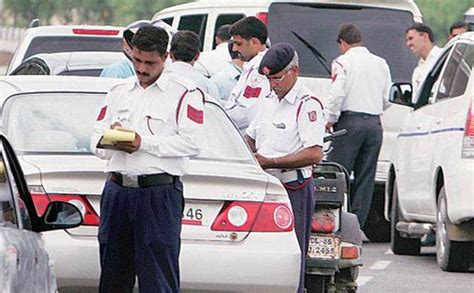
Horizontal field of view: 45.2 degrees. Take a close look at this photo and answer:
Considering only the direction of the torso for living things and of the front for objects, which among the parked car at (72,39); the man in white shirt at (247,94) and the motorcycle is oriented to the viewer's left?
the man in white shirt

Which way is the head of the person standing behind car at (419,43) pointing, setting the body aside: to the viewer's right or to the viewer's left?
to the viewer's left

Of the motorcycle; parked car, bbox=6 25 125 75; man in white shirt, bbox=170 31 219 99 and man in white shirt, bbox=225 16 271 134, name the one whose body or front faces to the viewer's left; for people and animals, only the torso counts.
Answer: man in white shirt, bbox=225 16 271 134

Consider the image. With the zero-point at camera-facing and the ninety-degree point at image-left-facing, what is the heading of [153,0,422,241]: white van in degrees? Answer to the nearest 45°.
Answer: approximately 135°

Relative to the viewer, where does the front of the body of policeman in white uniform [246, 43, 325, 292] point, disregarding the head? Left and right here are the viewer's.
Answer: facing the viewer and to the left of the viewer

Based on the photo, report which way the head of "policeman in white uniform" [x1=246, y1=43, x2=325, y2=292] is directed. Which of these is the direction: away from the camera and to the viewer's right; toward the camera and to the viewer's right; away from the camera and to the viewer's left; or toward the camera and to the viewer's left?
toward the camera and to the viewer's left

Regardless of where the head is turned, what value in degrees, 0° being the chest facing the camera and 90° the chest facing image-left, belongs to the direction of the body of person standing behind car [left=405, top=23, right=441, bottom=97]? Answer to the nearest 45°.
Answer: approximately 45°

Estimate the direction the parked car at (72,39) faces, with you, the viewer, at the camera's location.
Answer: facing away from the viewer

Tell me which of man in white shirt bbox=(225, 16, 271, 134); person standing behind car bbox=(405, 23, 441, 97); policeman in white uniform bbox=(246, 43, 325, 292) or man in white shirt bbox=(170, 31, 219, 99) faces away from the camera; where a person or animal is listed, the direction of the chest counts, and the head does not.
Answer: man in white shirt bbox=(170, 31, 219, 99)

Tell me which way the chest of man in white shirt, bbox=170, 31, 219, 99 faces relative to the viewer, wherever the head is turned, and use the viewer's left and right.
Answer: facing away from the viewer

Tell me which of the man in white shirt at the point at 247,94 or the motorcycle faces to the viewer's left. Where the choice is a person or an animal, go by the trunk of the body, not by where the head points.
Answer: the man in white shirt

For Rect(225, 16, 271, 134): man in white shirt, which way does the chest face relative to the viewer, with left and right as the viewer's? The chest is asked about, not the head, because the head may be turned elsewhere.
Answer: facing to the left of the viewer

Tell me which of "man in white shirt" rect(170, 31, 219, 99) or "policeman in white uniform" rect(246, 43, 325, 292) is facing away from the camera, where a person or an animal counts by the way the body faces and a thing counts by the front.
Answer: the man in white shirt

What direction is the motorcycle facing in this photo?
away from the camera
